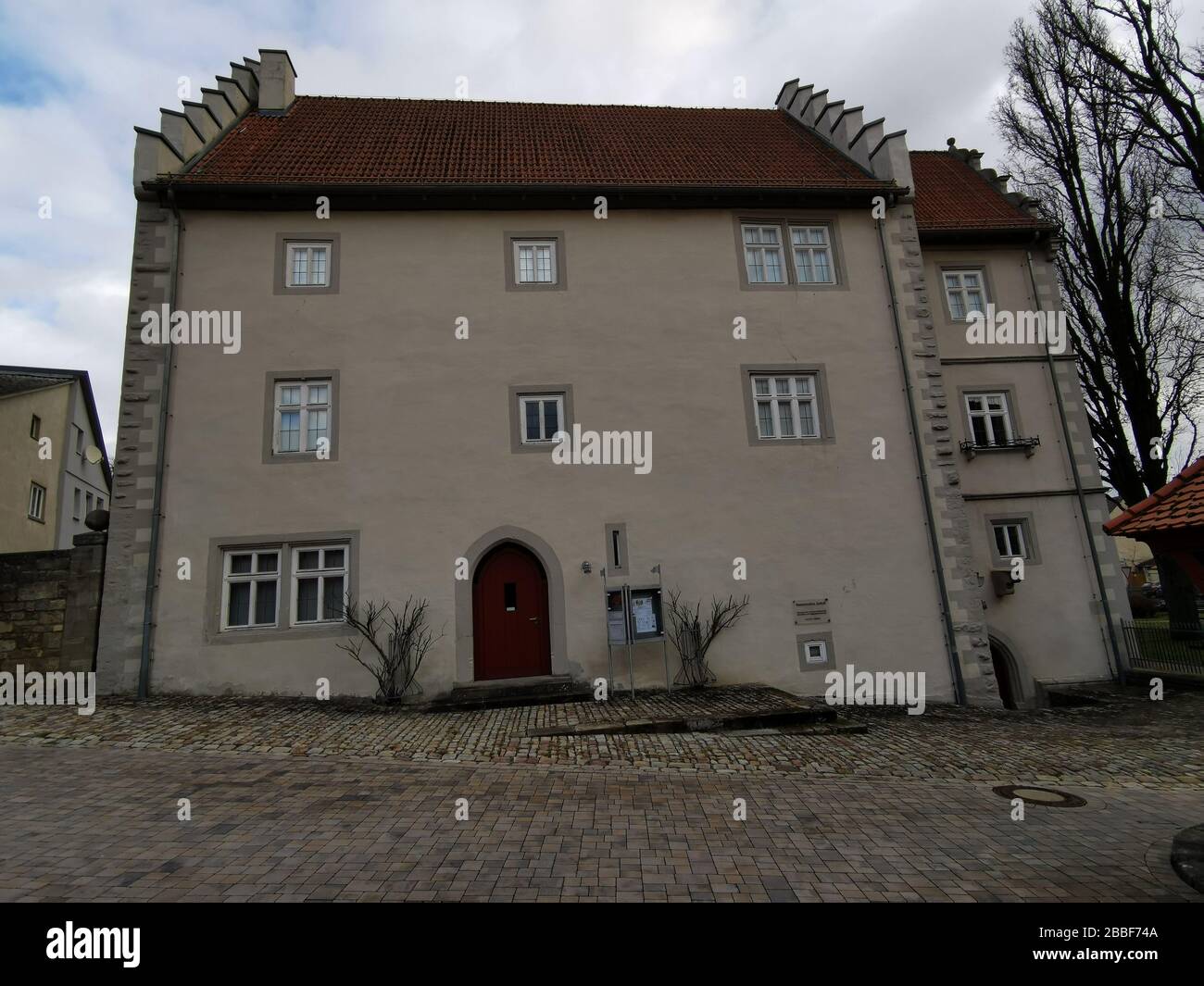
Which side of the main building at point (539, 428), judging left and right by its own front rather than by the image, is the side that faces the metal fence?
left

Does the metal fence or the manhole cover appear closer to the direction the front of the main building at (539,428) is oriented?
the manhole cover

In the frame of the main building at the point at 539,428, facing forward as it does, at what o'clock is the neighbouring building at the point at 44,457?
the neighbouring building at the point at 44,457 is roughly at 4 o'clock from the main building at the point at 539,428.

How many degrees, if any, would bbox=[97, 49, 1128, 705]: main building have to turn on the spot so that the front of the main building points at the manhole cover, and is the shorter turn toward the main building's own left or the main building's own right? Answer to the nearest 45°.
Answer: approximately 45° to the main building's own left

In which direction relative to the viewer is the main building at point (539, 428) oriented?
toward the camera

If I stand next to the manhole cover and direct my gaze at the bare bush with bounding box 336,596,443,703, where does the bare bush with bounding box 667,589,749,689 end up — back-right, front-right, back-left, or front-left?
front-right

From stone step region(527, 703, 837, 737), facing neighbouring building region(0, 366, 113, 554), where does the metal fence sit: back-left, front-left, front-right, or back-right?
back-right

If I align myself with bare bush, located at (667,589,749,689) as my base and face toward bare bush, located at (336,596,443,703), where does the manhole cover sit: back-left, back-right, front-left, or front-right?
back-left
